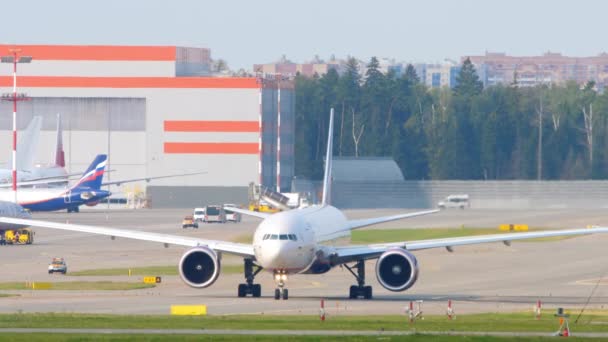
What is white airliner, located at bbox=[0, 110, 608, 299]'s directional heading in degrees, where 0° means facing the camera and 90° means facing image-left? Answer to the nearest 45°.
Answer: approximately 0°

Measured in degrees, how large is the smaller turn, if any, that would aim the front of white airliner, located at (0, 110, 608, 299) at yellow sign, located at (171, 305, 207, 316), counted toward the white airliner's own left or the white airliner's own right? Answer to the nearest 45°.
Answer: approximately 45° to the white airliner's own right

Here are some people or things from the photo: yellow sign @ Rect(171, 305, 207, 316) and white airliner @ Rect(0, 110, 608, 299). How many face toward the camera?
2

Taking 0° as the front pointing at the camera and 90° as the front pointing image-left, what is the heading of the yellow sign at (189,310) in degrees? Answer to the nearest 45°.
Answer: approximately 0°
